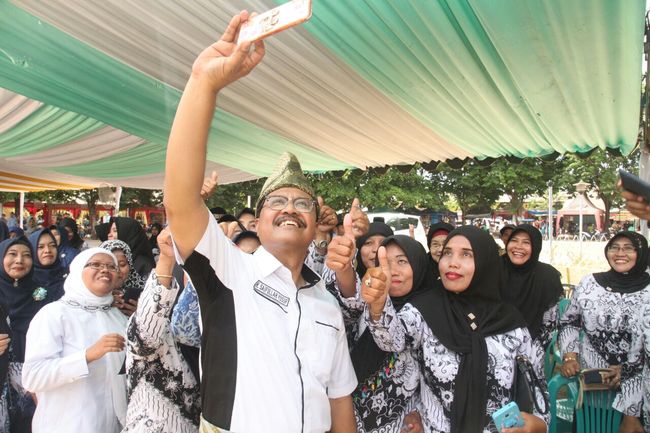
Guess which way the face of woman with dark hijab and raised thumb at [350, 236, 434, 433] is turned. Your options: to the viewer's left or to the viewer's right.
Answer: to the viewer's left

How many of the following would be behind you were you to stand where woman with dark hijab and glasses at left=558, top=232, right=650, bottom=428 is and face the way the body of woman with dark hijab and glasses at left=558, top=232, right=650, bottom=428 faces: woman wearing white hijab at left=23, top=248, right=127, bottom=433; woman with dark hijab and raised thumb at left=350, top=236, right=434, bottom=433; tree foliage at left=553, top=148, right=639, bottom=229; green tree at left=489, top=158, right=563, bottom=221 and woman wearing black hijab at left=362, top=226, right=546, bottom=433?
2

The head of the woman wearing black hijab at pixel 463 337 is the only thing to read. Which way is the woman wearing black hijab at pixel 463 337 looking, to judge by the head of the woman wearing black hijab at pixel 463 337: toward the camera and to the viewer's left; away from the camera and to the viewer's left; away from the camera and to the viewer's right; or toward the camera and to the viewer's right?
toward the camera and to the viewer's left

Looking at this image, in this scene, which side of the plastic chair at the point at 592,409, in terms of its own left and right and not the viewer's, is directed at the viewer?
front

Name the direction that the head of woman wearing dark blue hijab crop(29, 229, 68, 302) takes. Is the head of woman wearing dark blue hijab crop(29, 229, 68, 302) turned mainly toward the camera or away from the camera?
toward the camera

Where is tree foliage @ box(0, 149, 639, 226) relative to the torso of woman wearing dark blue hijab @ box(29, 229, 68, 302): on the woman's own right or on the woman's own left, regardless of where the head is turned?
on the woman's own left

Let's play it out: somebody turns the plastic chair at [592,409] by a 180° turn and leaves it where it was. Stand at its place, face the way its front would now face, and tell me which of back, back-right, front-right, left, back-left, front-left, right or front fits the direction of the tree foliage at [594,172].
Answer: front

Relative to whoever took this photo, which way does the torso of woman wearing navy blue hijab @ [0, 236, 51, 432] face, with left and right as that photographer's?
facing the viewer

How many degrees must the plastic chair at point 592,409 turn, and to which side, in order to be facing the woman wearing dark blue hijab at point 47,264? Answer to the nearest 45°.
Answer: approximately 45° to its right

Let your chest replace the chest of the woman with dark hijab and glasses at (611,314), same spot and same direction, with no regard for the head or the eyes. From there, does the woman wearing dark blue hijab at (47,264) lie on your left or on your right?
on your right

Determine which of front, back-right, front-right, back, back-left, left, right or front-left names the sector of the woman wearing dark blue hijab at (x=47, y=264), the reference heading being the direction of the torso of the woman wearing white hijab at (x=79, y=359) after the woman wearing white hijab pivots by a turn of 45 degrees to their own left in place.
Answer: left

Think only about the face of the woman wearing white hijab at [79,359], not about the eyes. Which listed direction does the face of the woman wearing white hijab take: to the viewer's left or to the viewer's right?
to the viewer's right

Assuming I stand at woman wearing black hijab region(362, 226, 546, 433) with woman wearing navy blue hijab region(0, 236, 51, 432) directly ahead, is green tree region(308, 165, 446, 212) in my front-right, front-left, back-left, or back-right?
front-right

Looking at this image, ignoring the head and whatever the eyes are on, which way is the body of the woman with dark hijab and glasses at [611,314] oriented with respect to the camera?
toward the camera

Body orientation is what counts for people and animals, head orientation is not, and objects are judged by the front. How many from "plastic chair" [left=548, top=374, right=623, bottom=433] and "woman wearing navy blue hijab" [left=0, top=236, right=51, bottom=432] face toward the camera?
2
